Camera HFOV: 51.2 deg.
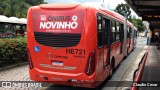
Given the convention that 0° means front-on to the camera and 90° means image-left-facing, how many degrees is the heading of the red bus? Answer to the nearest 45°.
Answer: approximately 225°
